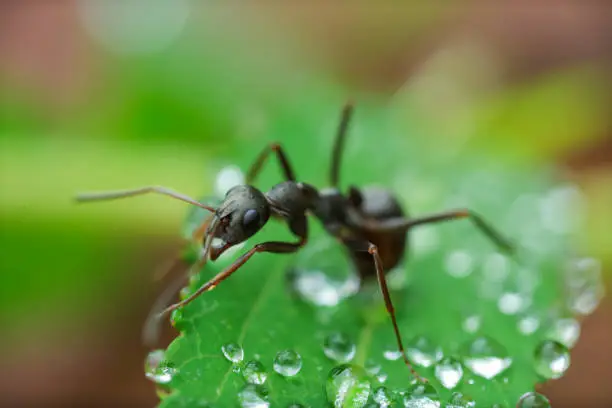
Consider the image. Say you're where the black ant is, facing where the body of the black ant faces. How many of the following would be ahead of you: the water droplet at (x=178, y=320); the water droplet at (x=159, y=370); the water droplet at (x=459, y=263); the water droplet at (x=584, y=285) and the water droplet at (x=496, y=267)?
2

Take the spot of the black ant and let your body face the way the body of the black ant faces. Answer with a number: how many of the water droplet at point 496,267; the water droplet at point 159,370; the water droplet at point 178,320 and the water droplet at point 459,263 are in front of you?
2

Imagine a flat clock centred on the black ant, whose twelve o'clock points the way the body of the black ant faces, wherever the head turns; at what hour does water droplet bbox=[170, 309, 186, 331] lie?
The water droplet is roughly at 12 o'clock from the black ant.

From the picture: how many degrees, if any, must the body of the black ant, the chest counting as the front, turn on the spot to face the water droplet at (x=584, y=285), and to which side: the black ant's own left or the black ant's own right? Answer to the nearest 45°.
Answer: approximately 180°

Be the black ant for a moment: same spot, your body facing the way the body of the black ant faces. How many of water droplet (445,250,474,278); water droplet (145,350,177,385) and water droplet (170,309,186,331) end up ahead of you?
2

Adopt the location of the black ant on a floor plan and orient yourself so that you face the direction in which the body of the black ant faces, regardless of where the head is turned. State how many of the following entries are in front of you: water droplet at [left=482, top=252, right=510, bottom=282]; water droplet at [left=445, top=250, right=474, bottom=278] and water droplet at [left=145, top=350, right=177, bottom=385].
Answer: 1

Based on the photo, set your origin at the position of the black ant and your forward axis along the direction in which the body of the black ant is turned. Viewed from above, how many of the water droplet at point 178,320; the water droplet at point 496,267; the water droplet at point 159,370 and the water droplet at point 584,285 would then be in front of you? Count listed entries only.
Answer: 2

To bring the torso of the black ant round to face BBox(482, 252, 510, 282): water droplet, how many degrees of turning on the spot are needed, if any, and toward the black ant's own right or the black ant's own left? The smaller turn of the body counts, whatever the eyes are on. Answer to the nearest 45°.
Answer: approximately 180°

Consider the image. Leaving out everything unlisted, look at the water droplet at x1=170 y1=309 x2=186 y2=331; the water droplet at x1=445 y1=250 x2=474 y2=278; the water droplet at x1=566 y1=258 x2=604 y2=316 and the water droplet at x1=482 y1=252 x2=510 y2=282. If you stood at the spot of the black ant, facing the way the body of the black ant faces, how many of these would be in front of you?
1

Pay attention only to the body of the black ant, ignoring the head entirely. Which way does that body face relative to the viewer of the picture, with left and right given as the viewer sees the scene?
facing the viewer and to the left of the viewer
